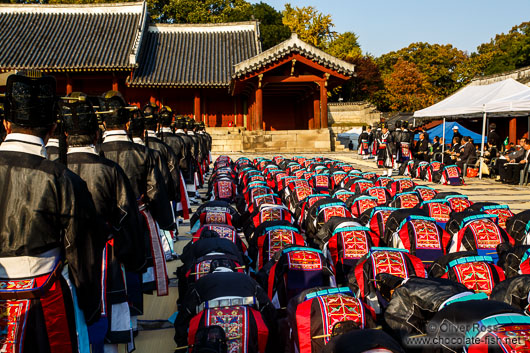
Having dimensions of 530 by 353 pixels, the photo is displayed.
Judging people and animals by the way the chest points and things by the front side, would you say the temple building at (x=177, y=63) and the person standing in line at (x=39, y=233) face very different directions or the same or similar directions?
very different directions

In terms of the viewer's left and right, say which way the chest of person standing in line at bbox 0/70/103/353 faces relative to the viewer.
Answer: facing away from the viewer

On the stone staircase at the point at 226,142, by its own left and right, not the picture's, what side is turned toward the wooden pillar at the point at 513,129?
left

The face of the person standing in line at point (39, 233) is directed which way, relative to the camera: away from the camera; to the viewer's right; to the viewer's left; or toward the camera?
away from the camera

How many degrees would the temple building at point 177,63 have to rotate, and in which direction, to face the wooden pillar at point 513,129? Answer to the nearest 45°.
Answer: approximately 45° to its left

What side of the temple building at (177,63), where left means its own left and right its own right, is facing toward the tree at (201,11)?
back

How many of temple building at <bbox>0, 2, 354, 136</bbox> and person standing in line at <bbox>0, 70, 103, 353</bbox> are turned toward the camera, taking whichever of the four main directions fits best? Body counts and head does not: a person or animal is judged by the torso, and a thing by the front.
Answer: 1

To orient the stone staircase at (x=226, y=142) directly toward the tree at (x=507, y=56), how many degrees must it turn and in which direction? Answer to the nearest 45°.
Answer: approximately 135° to its left

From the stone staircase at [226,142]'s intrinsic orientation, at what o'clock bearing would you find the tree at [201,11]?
The tree is roughly at 6 o'clock from the stone staircase.

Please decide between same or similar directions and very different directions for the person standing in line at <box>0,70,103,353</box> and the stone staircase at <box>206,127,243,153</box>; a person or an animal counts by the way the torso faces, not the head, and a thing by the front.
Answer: very different directions

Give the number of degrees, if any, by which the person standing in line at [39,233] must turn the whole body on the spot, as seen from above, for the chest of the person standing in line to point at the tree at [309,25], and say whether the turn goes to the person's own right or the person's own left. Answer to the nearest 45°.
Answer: approximately 45° to the person's own right
